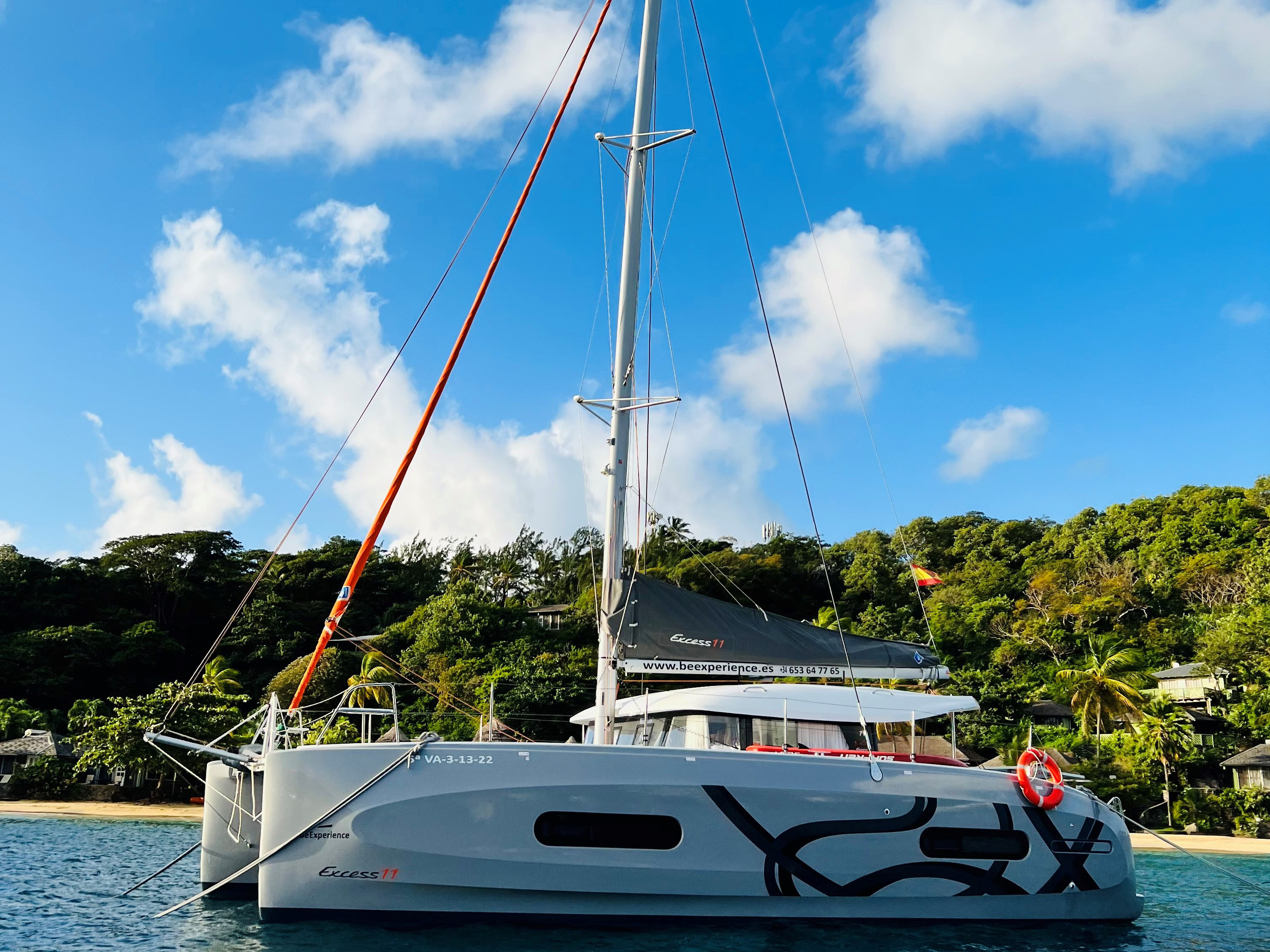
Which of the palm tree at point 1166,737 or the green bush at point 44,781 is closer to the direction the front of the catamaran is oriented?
the green bush

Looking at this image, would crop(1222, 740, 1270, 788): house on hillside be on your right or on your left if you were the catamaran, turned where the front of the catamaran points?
on your right

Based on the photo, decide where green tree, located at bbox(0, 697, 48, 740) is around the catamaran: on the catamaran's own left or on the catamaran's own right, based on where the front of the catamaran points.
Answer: on the catamaran's own right

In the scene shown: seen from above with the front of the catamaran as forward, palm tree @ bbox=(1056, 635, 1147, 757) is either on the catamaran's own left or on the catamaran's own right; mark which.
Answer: on the catamaran's own right

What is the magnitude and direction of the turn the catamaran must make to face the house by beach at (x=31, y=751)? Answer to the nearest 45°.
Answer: approximately 45° to its right

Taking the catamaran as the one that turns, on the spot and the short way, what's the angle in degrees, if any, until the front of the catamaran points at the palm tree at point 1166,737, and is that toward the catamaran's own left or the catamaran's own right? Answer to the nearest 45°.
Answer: approximately 135° to the catamaran's own right

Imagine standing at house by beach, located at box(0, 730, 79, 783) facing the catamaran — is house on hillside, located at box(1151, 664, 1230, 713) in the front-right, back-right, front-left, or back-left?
front-left

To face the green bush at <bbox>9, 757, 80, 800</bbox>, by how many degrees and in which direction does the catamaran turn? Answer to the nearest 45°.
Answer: approximately 45° to its right

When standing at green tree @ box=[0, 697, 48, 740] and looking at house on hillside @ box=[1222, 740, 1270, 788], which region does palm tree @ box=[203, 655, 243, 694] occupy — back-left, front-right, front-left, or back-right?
front-left

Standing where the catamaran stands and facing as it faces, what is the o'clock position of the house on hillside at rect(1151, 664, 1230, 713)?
The house on hillside is roughly at 4 o'clock from the catamaran.

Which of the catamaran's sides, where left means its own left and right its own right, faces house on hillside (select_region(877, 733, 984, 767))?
right

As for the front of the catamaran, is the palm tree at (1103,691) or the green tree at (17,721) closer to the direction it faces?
the green tree

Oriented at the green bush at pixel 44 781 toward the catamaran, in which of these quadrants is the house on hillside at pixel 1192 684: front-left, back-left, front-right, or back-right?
front-left

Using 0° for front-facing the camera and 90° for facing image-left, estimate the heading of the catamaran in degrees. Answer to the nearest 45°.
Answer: approximately 90°
